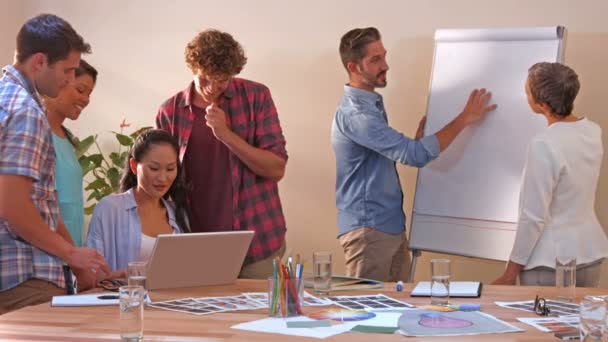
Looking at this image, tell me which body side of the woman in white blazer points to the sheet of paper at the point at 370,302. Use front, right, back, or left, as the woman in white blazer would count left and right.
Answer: left

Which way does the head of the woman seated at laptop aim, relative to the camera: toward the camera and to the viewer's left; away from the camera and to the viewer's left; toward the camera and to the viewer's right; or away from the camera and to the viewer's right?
toward the camera and to the viewer's right

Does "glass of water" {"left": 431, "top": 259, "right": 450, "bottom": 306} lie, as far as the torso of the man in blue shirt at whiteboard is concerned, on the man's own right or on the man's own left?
on the man's own right

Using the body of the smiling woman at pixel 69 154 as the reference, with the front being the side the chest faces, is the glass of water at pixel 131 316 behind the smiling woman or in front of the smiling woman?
in front

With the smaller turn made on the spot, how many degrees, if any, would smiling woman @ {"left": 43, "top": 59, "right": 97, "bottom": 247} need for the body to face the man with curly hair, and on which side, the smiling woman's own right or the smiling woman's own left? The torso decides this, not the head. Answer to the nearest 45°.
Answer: approximately 45° to the smiling woman's own left

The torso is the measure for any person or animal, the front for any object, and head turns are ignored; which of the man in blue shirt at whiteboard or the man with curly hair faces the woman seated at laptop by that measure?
the man with curly hair

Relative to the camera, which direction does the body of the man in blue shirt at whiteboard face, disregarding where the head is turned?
to the viewer's right

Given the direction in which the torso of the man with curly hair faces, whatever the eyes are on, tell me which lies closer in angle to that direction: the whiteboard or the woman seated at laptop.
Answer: the woman seated at laptop

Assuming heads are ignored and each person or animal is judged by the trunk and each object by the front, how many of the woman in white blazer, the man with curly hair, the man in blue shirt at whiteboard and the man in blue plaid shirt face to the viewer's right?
2

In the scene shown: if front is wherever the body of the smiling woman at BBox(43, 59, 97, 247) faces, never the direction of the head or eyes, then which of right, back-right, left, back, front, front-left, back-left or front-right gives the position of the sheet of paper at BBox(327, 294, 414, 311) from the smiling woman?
front

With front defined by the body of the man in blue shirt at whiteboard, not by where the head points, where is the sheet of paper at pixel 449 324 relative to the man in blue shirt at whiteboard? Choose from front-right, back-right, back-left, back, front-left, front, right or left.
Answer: right

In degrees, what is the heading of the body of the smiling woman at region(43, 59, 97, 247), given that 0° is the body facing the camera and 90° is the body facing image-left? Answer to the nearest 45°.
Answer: approximately 315°

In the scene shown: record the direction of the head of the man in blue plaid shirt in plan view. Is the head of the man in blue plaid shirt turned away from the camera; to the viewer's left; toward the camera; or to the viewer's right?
to the viewer's right

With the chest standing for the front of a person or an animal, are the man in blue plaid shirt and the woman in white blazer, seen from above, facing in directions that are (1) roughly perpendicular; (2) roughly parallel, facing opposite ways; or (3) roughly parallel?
roughly perpendicular

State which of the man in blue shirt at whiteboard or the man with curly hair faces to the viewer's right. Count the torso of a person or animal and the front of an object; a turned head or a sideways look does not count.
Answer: the man in blue shirt at whiteboard

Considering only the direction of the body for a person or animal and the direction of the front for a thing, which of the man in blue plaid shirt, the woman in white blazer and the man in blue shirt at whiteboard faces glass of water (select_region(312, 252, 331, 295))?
the man in blue plaid shirt

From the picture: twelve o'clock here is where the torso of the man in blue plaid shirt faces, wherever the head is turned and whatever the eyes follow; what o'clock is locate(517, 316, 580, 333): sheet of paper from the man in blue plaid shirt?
The sheet of paper is roughly at 1 o'clock from the man in blue plaid shirt.

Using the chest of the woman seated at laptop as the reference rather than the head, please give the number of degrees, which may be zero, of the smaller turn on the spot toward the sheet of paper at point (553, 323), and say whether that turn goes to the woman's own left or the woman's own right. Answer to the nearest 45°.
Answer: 0° — they already face it
